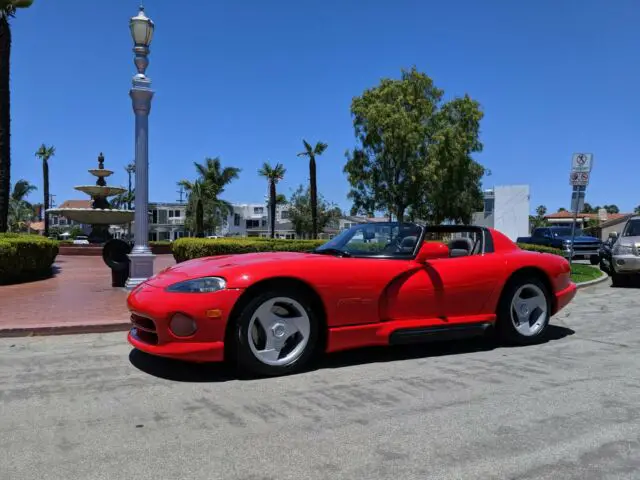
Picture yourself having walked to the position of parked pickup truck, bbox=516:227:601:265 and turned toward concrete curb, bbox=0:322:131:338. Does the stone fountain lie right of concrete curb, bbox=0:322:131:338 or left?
right

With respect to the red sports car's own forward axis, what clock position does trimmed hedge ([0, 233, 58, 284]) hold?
The trimmed hedge is roughly at 3 o'clock from the red sports car.

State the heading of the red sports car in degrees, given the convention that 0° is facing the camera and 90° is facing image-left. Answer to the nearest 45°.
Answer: approximately 45°

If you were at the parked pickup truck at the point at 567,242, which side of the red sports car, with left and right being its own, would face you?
back

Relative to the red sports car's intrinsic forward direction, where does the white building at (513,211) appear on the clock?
The white building is roughly at 5 o'clock from the red sports car.

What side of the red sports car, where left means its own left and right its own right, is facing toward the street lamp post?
right

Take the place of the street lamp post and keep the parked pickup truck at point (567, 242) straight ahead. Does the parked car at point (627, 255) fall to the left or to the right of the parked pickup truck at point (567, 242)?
right

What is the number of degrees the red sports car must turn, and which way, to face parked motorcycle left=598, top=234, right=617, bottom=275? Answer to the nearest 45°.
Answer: approximately 180°

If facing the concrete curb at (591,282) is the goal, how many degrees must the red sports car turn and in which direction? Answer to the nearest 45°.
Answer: approximately 180°

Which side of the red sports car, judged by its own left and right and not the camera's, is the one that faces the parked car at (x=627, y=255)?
back
